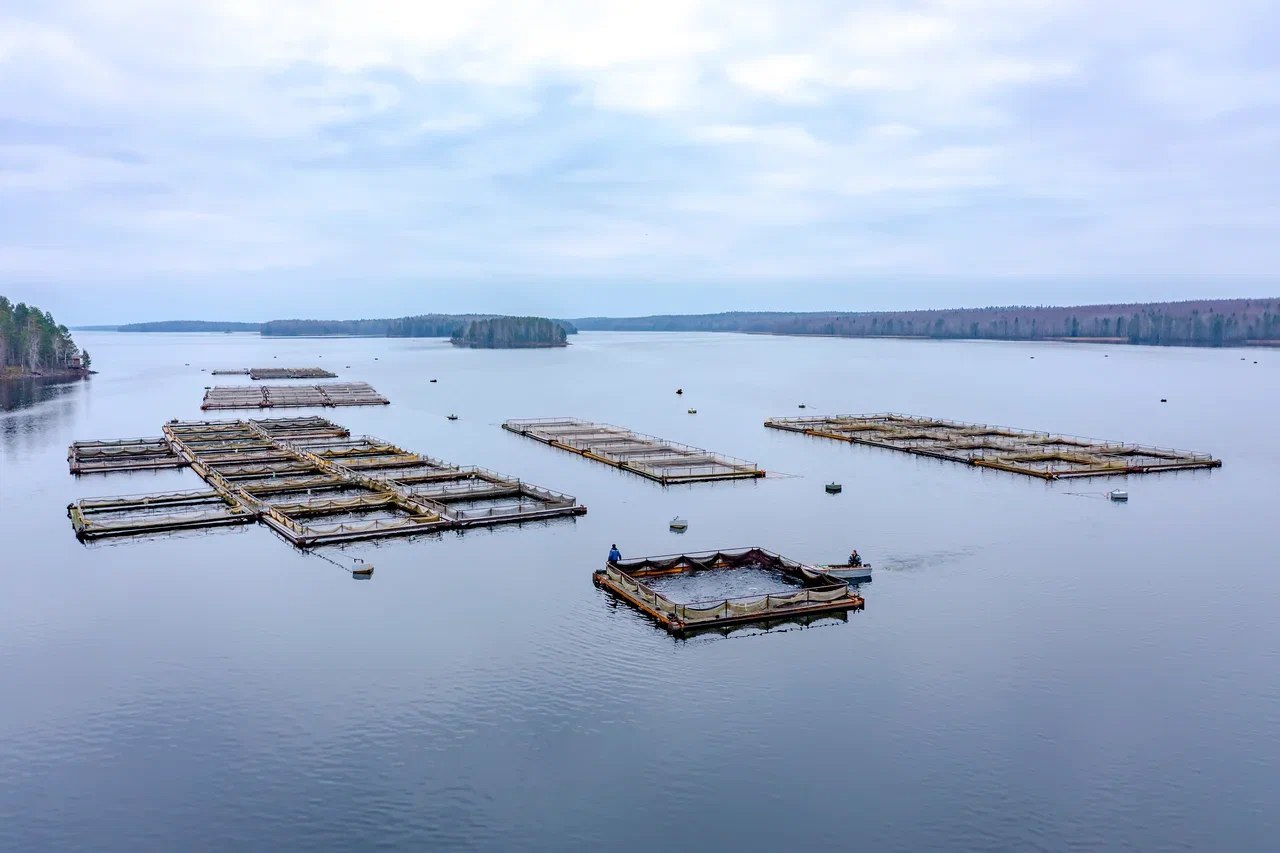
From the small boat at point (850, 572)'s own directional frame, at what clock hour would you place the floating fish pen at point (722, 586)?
The floating fish pen is roughly at 11 o'clock from the small boat.

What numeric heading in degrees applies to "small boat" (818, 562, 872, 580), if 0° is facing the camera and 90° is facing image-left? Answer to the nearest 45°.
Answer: approximately 90°
